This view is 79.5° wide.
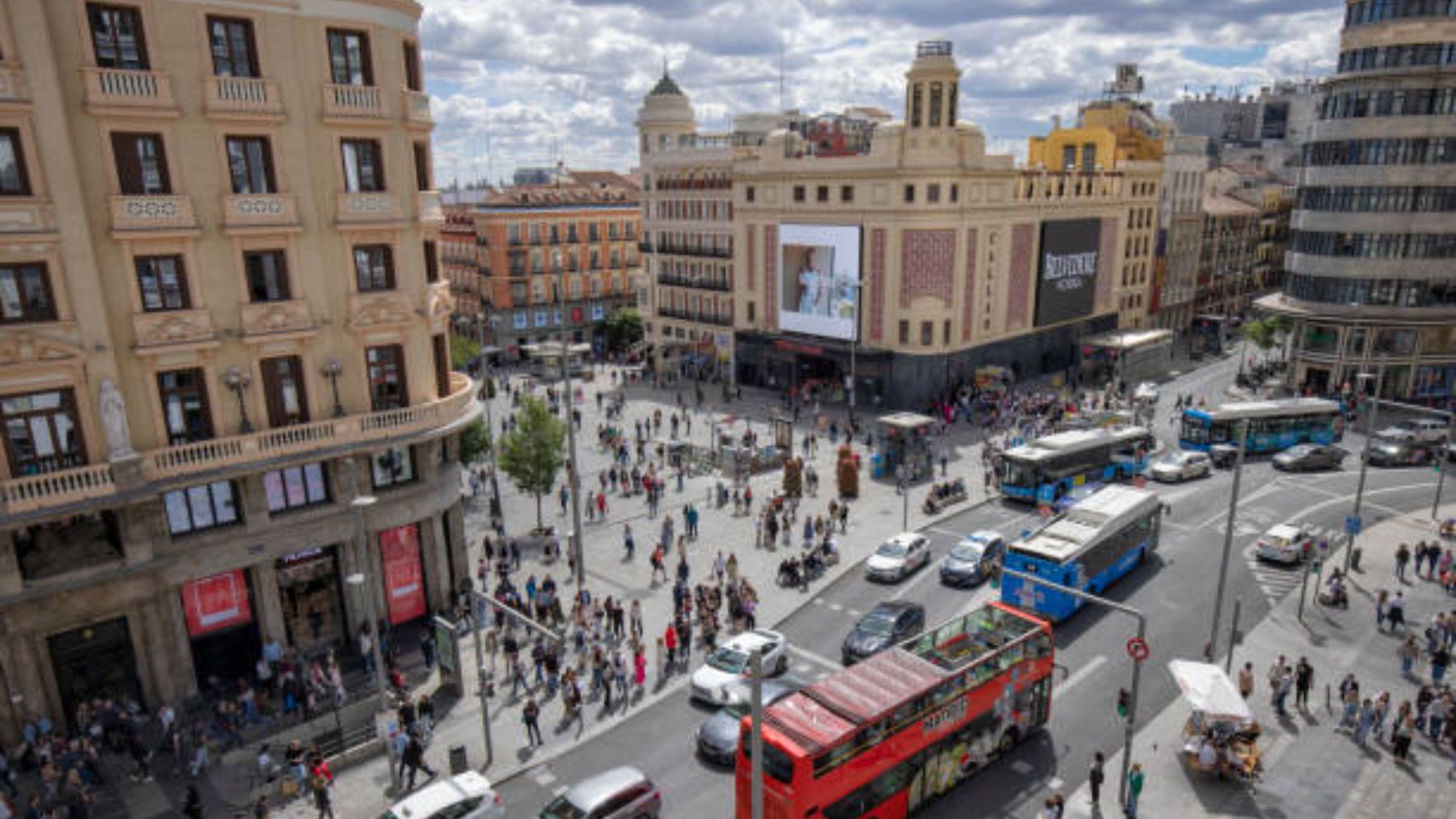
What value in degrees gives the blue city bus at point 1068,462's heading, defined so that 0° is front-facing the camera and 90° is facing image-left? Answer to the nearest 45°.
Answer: approximately 45°

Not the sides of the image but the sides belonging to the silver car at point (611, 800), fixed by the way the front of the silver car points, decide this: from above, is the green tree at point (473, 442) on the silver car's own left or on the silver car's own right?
on the silver car's own right

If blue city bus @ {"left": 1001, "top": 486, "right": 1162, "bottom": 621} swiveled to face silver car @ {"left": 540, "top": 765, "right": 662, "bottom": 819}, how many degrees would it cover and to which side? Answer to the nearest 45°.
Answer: approximately 180°

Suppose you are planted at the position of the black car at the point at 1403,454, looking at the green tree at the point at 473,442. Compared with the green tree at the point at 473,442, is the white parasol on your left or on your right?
left

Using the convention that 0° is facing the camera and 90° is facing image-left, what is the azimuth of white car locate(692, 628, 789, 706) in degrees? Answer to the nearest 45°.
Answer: approximately 45°

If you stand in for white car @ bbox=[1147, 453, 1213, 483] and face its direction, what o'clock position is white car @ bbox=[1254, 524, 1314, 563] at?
white car @ bbox=[1254, 524, 1314, 563] is roughly at 10 o'clock from white car @ bbox=[1147, 453, 1213, 483].

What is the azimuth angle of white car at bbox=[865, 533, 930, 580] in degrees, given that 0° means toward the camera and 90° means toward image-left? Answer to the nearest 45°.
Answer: approximately 45°

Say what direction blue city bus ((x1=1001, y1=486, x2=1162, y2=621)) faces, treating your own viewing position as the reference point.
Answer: facing away from the viewer and to the right of the viewer

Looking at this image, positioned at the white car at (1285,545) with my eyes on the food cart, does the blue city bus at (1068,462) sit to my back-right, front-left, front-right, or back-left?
back-right

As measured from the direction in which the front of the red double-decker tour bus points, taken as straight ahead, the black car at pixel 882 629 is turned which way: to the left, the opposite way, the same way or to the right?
the opposite way
